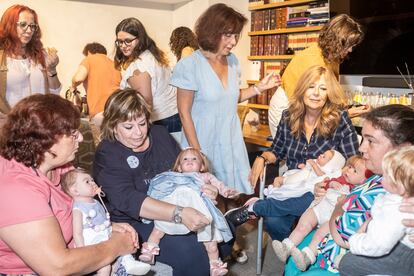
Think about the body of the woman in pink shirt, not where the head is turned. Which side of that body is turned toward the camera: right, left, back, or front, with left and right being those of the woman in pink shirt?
right

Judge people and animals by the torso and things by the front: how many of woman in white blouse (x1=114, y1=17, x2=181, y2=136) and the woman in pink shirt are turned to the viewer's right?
1

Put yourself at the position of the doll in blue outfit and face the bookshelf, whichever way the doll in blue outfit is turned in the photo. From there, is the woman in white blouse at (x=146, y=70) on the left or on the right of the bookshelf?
left

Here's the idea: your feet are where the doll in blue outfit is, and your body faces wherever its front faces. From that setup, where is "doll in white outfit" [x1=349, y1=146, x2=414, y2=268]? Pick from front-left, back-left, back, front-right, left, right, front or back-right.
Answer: front-left

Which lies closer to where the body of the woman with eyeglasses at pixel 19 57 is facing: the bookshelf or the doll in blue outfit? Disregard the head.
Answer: the doll in blue outfit

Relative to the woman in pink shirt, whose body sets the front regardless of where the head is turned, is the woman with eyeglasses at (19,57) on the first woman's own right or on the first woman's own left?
on the first woman's own left

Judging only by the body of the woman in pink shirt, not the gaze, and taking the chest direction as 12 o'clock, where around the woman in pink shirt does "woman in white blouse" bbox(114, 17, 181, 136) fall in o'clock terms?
The woman in white blouse is roughly at 10 o'clock from the woman in pink shirt.

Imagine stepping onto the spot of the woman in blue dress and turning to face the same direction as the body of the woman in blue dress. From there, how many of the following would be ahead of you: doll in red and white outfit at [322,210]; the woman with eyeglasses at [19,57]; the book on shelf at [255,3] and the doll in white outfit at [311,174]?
2
